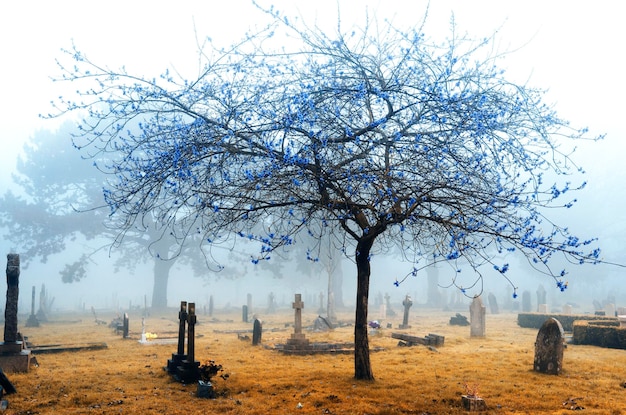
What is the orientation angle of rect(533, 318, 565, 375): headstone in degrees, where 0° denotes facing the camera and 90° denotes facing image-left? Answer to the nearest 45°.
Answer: approximately 45°

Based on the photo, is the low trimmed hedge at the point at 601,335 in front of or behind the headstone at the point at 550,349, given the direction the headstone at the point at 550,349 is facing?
behind

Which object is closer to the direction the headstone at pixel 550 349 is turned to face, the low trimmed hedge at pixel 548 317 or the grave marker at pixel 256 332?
the grave marker

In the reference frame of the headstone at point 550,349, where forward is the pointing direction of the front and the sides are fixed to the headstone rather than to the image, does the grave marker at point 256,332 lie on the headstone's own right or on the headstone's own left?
on the headstone's own right

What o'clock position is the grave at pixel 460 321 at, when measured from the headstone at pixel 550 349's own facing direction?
The grave is roughly at 4 o'clock from the headstone.

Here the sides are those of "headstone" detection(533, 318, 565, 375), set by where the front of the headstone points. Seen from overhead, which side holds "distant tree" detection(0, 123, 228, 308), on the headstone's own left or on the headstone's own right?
on the headstone's own right

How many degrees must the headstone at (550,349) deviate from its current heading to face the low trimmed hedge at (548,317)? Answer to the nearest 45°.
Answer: approximately 135° to its right

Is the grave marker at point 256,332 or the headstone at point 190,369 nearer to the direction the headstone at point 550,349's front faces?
the headstone

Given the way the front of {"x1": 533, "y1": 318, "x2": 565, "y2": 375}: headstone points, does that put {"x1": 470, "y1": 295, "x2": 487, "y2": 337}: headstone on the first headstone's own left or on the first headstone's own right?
on the first headstone's own right
